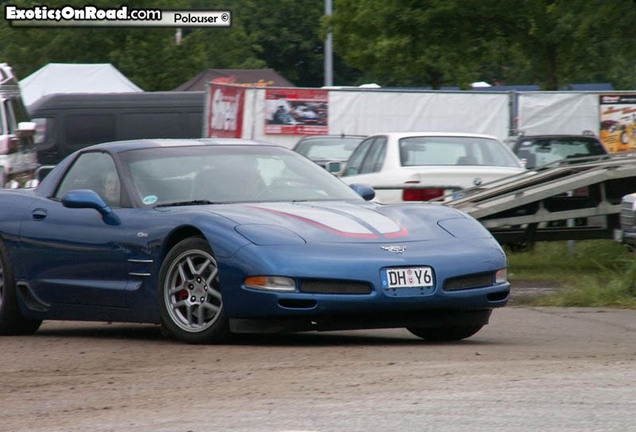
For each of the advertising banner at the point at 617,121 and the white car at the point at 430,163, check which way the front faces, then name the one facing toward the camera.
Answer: the advertising banner

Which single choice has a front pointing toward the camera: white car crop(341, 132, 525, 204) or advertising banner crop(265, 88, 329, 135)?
the advertising banner

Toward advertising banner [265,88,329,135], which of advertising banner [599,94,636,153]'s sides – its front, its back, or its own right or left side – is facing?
right

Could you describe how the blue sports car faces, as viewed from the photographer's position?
facing the viewer and to the right of the viewer

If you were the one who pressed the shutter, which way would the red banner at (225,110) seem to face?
facing the viewer

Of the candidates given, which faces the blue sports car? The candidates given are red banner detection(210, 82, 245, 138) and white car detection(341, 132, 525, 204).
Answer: the red banner

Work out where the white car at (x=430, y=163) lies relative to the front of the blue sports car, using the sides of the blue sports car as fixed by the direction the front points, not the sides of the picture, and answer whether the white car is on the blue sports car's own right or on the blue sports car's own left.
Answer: on the blue sports car's own left

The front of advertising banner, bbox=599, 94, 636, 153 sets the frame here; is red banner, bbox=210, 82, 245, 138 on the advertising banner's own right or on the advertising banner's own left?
on the advertising banner's own right

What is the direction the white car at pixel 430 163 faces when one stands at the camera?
facing away from the viewer and to the left of the viewer

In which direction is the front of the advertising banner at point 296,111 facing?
toward the camera
